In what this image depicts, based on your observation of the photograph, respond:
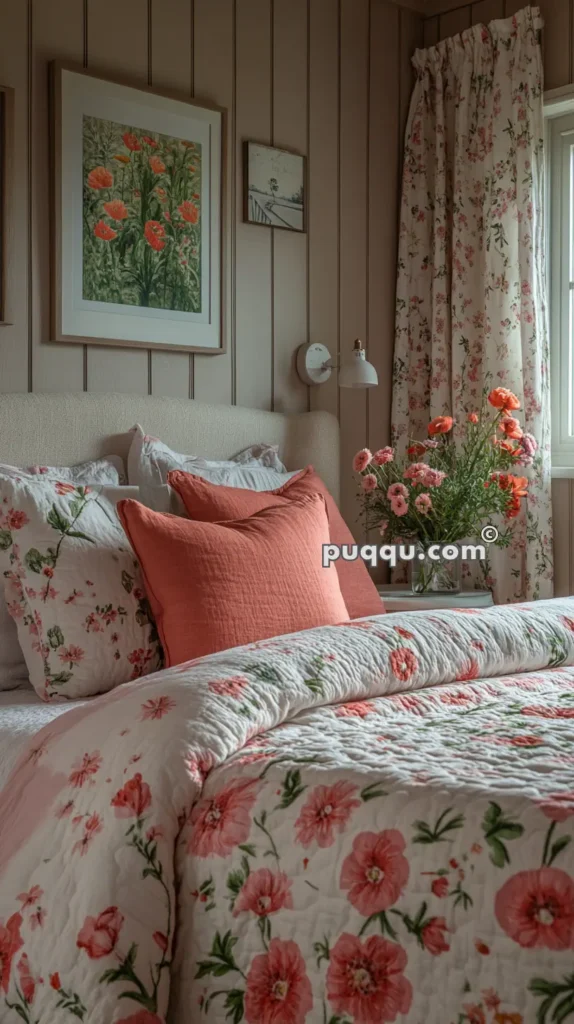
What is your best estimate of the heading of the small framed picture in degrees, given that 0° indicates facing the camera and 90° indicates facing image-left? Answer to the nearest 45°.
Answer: approximately 315°

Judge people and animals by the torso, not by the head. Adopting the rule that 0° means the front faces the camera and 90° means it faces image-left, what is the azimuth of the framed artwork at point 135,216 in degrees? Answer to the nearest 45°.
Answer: approximately 315°

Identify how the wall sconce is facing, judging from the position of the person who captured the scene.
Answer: facing the viewer and to the right of the viewer

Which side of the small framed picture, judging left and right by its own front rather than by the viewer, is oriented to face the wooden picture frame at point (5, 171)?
right

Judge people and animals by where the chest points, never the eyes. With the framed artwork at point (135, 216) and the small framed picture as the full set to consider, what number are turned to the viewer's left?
0

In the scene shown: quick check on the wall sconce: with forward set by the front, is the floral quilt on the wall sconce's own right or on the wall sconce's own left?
on the wall sconce's own right

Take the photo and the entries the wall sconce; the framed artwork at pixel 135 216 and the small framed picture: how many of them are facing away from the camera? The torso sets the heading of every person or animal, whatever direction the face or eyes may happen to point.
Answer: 0
